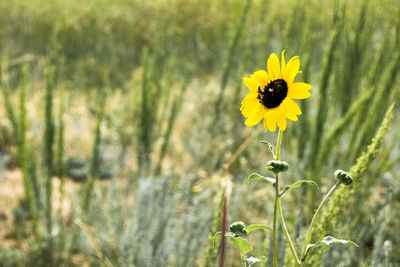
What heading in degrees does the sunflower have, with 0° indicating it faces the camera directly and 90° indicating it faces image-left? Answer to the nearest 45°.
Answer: approximately 0°
